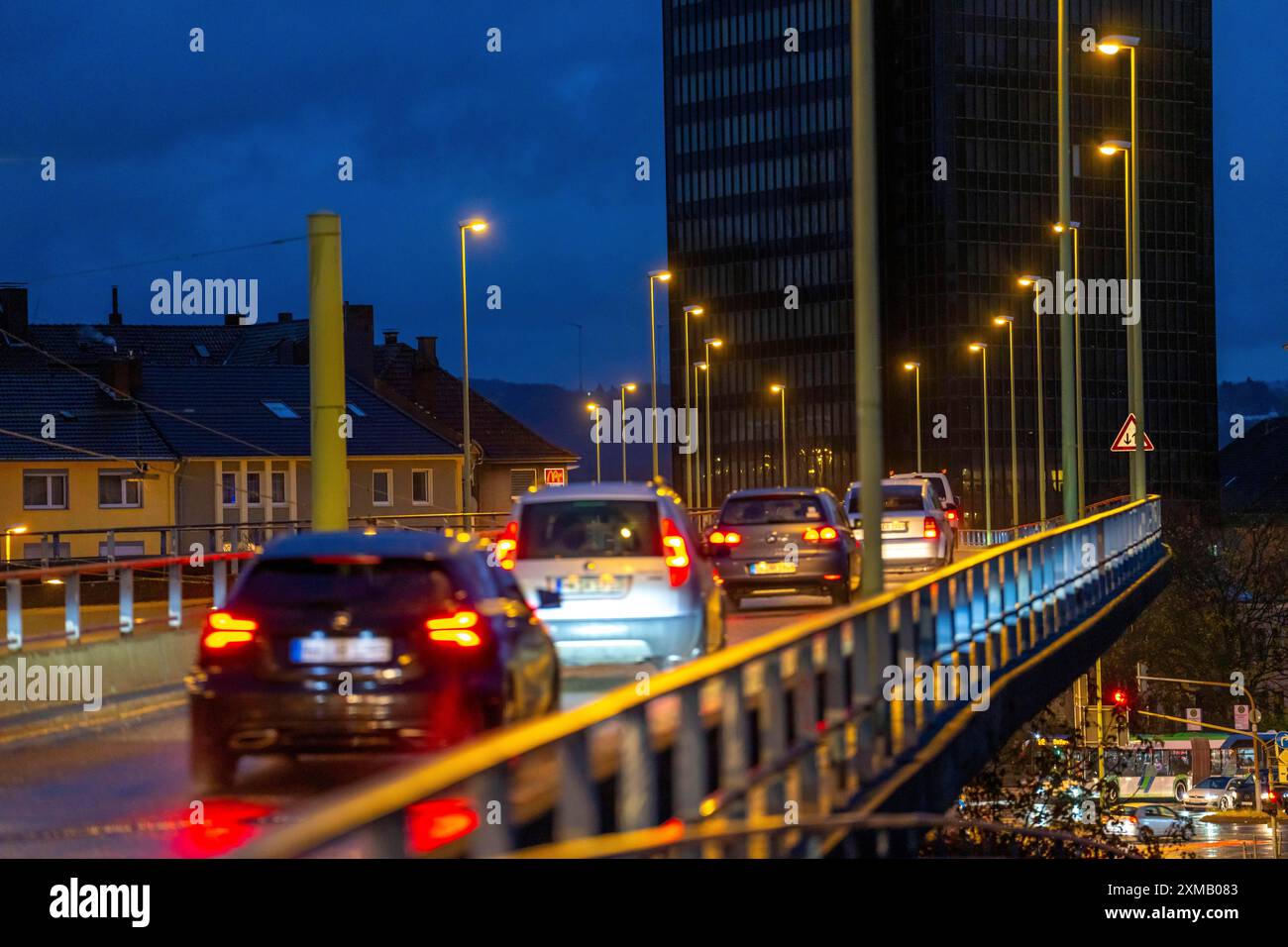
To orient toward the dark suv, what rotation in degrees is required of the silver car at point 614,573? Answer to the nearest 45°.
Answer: approximately 180°

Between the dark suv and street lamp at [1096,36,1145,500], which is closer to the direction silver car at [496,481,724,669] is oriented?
the street lamp

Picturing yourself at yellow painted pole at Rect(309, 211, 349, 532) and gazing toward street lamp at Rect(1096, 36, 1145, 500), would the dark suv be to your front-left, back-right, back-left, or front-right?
back-right

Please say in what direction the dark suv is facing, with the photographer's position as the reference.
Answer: facing away from the viewer and to the right of the viewer

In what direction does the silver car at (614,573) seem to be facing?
away from the camera
